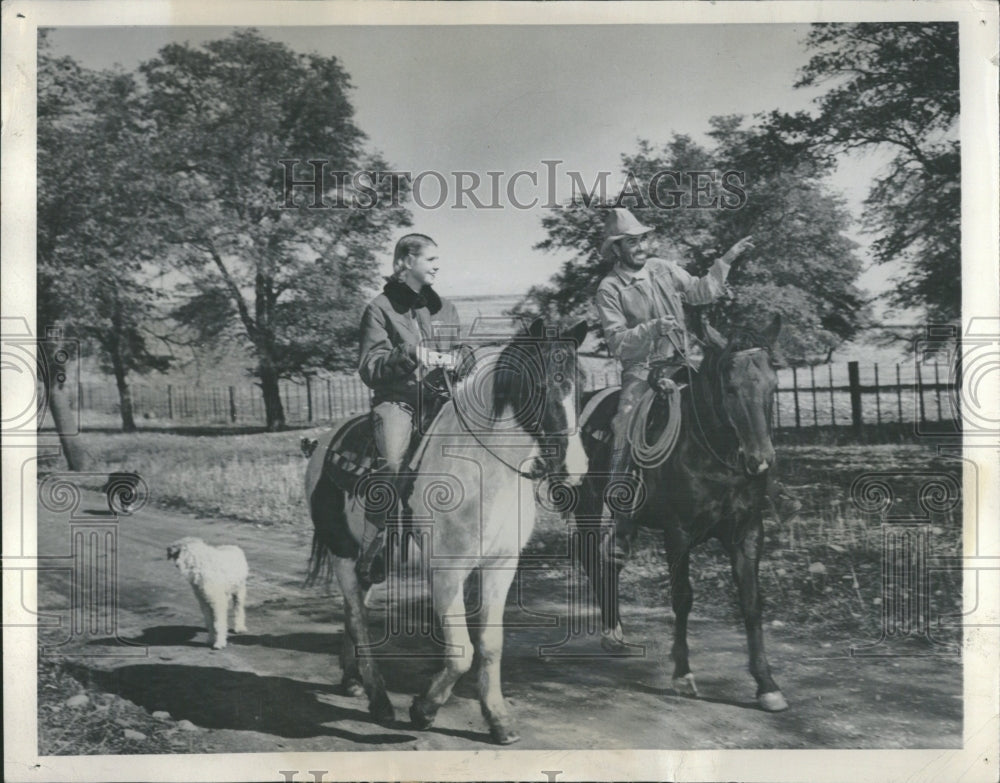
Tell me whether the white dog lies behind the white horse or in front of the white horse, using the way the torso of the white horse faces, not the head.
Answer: behind

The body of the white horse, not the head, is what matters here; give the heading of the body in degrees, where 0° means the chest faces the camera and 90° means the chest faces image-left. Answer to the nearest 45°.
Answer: approximately 315°

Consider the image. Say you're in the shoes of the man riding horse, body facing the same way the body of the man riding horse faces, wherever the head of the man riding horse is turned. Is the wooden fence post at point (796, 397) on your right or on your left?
on your left

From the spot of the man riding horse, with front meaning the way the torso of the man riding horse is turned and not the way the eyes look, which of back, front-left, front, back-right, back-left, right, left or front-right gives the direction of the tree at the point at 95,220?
back-right

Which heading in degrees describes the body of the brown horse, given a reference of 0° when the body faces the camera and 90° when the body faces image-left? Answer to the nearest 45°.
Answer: approximately 315°

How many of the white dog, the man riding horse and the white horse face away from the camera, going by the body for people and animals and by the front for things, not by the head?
0

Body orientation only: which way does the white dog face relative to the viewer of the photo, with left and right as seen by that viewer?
facing the viewer and to the left of the viewer

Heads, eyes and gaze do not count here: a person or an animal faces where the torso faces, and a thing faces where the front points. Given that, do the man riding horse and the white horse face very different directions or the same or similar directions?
same or similar directions

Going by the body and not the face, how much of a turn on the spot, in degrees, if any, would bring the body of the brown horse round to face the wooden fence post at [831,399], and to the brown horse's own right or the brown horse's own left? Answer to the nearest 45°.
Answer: approximately 90° to the brown horse's own left

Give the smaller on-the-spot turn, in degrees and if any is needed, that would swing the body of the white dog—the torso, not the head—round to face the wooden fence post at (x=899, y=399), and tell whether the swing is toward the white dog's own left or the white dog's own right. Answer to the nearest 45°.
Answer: approximately 135° to the white dog's own left
